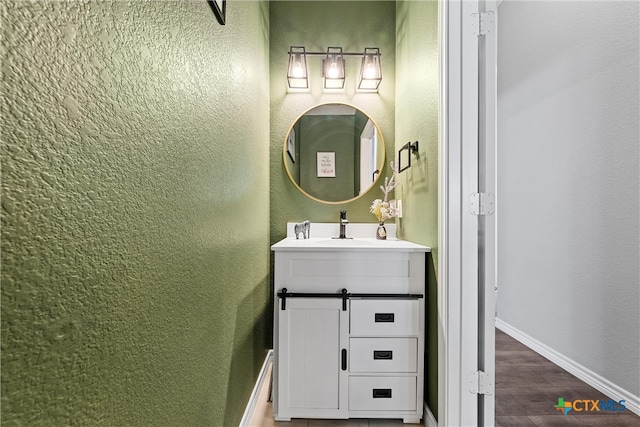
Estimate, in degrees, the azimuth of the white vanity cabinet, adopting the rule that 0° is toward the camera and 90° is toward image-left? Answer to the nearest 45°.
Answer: approximately 0°

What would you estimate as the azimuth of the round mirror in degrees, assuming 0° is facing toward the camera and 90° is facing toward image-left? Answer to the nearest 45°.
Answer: approximately 0°
